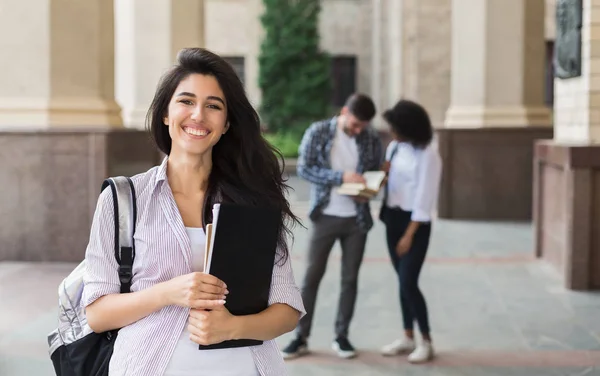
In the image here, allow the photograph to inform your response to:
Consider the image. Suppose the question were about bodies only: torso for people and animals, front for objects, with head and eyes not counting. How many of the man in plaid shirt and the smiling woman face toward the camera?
2

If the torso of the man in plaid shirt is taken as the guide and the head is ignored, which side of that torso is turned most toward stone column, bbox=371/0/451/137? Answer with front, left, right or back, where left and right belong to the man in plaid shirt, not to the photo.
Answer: back

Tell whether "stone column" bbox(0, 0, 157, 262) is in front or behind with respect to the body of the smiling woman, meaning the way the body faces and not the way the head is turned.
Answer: behind

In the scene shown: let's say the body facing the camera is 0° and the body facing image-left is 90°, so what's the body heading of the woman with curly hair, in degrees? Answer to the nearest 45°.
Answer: approximately 45°

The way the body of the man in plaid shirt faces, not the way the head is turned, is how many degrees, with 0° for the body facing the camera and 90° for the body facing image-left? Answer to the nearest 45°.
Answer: approximately 0°

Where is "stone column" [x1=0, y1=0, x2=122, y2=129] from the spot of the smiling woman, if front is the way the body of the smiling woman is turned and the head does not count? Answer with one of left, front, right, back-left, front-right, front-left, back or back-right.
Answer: back

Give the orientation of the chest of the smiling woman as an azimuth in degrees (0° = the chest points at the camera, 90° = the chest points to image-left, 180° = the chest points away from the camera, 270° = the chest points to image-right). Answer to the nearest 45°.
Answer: approximately 0°

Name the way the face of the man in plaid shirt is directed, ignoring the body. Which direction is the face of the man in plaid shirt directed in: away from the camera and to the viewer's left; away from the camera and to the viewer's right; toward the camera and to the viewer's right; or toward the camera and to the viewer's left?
toward the camera and to the viewer's right

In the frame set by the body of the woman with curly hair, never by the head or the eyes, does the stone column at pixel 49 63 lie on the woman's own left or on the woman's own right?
on the woman's own right
